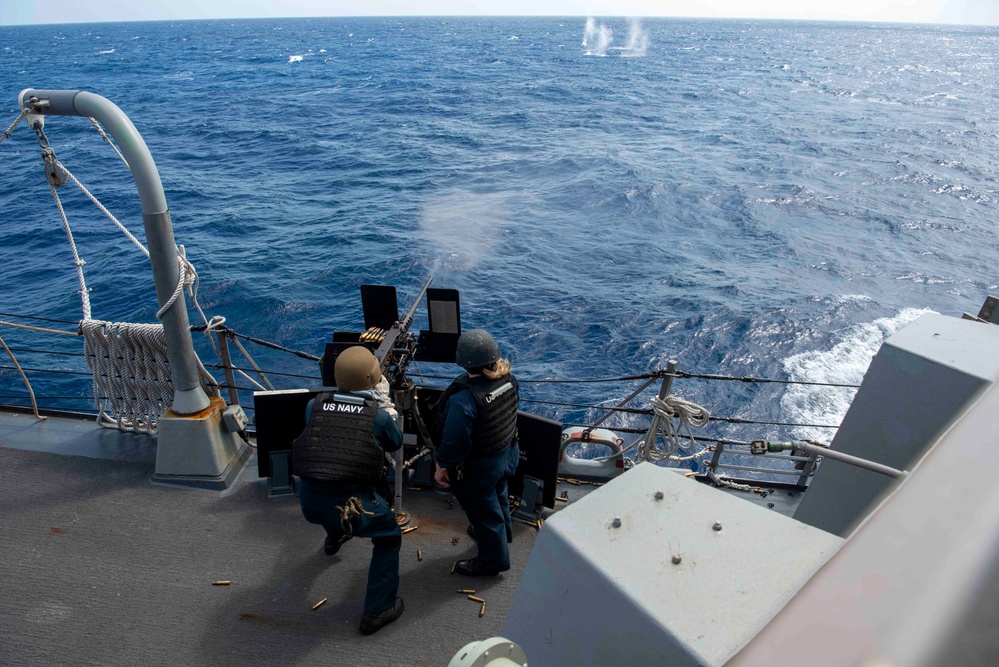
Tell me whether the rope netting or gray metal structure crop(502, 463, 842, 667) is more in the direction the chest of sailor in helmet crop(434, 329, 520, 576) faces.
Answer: the rope netting

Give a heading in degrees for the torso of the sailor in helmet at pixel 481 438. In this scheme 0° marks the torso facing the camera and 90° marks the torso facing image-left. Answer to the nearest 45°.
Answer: approximately 135°

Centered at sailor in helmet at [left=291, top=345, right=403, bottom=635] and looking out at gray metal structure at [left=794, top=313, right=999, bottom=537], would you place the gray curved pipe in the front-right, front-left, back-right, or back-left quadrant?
back-left

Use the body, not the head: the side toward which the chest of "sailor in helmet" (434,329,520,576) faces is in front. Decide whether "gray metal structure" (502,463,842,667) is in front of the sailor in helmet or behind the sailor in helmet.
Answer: behind

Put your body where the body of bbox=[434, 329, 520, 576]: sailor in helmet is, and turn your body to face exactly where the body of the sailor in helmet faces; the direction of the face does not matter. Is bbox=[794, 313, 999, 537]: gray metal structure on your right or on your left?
on your right

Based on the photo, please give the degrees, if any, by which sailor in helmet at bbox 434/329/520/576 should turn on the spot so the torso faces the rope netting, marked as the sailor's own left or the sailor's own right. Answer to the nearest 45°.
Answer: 0° — they already face it

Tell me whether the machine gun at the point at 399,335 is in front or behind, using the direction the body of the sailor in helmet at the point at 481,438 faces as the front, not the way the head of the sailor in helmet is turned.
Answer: in front

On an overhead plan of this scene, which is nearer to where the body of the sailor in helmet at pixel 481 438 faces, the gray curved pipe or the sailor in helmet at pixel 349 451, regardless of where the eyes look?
the gray curved pipe

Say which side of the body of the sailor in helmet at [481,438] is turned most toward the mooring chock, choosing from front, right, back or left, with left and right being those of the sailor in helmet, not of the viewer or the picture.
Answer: right

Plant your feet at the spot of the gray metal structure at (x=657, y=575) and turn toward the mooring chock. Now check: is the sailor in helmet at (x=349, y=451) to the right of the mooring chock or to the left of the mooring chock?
left
